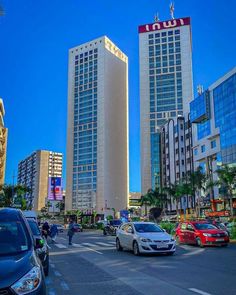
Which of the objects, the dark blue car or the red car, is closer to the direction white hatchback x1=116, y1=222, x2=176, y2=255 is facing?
the dark blue car

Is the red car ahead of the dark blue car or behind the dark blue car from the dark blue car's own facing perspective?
behind

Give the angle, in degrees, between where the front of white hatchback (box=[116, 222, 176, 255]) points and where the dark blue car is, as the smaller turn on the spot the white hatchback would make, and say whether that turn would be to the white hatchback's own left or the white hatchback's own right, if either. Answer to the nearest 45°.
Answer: approximately 45° to the white hatchback's own right

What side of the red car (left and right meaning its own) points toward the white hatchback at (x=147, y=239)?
right

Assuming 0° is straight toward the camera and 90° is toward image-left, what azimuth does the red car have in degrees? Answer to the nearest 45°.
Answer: approximately 315°

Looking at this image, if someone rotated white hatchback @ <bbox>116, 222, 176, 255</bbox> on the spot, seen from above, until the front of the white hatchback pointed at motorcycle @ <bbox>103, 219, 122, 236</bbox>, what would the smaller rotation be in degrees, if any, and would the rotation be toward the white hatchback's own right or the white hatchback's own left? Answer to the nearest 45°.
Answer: approximately 135° to the white hatchback's own left

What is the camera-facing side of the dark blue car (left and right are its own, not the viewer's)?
front

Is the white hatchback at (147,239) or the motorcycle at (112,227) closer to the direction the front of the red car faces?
the white hatchback
